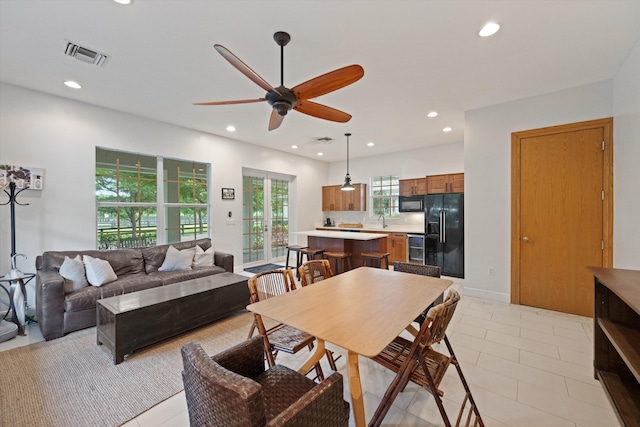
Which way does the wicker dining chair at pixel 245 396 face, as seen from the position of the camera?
facing away from the viewer and to the right of the viewer

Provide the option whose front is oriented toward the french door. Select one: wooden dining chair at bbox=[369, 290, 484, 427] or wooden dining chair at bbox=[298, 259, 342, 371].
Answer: wooden dining chair at bbox=[369, 290, 484, 427]

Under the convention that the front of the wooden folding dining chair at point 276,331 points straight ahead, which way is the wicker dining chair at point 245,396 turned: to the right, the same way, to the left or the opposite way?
to the left

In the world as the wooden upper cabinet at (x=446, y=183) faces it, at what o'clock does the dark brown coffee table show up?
The dark brown coffee table is roughly at 1 o'clock from the wooden upper cabinet.

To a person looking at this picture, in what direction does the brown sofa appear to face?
facing the viewer and to the right of the viewer

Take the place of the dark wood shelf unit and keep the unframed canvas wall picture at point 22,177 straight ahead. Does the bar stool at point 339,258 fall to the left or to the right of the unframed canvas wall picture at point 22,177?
right

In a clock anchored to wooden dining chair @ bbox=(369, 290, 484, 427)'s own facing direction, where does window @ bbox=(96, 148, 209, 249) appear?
The window is roughly at 11 o'clock from the wooden dining chair.

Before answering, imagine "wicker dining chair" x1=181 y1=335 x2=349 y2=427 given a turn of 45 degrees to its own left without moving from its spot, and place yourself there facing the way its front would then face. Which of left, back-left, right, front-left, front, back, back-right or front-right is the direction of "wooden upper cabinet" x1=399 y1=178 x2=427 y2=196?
front-right

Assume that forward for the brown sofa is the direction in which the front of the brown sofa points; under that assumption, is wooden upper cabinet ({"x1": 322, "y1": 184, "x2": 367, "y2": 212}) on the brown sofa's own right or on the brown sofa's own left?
on the brown sofa's own left

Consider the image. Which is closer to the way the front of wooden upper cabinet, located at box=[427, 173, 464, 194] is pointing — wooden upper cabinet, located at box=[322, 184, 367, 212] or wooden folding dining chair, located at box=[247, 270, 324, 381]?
the wooden folding dining chair

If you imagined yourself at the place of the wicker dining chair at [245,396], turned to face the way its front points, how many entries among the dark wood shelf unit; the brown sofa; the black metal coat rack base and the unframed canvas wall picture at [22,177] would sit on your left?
3

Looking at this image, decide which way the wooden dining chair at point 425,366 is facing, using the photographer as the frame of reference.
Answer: facing away from the viewer and to the left of the viewer

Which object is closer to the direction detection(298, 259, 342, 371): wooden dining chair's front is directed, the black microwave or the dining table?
the dining table

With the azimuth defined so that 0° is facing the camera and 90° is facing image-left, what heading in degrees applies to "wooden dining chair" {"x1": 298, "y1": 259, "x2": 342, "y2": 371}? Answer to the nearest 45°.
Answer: approximately 315°

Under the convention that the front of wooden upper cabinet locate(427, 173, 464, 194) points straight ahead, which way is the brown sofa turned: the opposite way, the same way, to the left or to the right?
to the left

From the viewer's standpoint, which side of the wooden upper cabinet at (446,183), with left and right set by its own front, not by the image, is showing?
front

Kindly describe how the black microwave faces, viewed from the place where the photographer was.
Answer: facing the viewer
